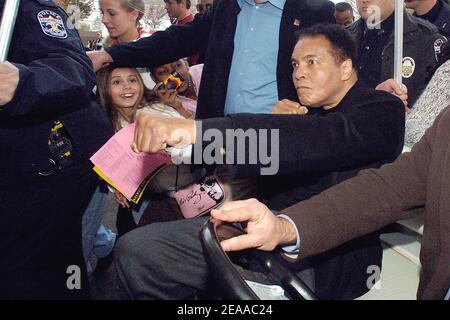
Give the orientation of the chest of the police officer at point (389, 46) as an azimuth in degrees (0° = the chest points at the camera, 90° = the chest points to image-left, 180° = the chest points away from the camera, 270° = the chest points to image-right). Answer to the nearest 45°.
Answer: approximately 45°

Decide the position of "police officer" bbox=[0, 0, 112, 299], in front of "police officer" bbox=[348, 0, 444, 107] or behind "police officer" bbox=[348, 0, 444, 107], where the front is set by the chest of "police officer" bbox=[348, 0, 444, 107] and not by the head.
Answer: in front

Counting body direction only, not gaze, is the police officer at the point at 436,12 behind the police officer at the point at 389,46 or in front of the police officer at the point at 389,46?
behind

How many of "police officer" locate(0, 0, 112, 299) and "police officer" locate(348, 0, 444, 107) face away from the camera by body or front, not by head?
0
